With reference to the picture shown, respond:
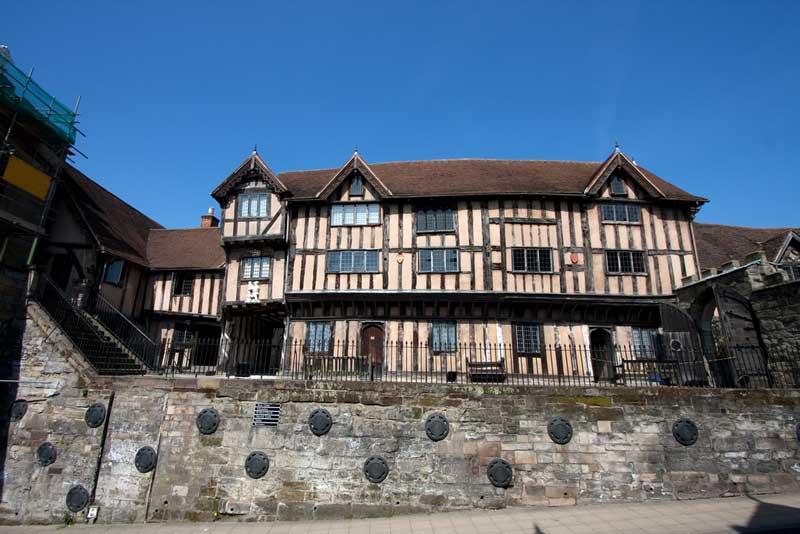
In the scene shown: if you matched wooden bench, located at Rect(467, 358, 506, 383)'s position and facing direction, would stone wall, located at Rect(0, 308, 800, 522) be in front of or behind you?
in front

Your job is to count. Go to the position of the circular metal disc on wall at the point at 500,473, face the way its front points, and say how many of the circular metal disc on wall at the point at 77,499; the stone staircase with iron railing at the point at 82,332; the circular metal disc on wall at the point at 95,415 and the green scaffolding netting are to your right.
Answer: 4

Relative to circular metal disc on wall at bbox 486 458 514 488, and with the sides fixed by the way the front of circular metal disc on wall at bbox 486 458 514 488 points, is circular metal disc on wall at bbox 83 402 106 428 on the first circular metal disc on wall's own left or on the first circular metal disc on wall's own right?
on the first circular metal disc on wall's own right

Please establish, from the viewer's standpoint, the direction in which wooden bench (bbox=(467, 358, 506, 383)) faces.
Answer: facing the viewer

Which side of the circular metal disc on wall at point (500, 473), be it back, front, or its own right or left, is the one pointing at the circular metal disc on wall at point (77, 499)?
right

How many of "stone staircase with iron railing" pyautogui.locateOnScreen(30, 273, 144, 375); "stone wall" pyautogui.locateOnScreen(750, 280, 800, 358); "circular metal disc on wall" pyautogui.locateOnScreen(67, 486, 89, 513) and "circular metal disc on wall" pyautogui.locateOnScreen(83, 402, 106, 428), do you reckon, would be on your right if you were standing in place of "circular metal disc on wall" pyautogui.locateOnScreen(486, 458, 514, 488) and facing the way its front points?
3

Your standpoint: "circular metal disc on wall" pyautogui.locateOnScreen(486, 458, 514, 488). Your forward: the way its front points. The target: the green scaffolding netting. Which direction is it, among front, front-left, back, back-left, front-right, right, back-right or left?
right

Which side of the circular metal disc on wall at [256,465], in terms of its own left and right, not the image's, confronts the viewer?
front

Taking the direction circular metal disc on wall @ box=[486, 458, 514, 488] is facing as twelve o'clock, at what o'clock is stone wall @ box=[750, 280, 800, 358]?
The stone wall is roughly at 8 o'clock from the circular metal disc on wall.

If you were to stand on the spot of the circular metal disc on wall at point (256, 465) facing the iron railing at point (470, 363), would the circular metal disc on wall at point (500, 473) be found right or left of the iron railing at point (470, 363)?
right

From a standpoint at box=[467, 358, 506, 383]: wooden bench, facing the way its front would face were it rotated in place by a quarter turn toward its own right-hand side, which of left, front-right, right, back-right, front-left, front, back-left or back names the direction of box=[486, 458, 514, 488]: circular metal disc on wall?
left

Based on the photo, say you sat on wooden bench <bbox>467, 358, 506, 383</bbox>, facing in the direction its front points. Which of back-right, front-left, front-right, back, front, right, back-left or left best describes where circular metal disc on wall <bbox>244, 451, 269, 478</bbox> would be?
front-right

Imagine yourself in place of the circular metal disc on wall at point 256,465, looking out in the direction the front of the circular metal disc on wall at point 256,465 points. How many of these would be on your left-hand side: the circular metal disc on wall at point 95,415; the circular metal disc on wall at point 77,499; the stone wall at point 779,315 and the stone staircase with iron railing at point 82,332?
1

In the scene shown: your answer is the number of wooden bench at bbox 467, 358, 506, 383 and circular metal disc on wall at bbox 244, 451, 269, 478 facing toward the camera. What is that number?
2

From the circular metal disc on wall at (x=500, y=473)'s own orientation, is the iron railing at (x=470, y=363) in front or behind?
behind

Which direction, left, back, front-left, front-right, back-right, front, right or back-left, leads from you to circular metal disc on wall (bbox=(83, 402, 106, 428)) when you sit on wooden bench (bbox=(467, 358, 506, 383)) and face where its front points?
front-right

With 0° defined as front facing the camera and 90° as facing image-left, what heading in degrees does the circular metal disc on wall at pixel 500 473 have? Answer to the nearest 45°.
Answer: approximately 0°
